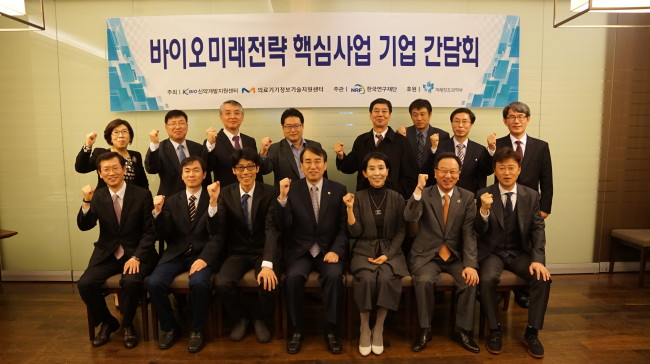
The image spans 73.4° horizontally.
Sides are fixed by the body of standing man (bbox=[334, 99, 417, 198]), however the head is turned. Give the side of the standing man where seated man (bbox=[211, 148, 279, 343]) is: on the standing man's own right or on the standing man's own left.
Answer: on the standing man's own right

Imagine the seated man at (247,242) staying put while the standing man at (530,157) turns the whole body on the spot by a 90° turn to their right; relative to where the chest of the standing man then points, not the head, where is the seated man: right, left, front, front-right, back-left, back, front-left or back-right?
front-left

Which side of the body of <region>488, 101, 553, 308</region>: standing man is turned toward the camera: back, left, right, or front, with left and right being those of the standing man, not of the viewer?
front

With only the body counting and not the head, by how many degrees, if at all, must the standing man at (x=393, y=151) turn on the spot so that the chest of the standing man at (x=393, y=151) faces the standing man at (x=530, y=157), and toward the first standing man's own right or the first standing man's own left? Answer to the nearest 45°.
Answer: approximately 90° to the first standing man's own left

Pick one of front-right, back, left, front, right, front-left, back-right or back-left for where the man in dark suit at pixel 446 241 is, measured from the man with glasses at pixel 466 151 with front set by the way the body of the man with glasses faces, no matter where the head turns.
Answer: front

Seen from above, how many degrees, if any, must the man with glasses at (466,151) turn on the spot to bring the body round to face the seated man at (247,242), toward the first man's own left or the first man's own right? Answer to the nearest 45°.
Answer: approximately 45° to the first man's own right

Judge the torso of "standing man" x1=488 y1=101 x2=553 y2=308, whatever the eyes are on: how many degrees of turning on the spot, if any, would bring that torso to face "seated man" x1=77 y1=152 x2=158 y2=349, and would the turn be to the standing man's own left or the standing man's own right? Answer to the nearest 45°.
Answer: approximately 45° to the standing man's own right

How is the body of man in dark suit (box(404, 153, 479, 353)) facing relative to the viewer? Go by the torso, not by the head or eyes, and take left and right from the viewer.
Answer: facing the viewer

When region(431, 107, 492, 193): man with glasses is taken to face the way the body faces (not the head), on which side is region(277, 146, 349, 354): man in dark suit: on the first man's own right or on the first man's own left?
on the first man's own right

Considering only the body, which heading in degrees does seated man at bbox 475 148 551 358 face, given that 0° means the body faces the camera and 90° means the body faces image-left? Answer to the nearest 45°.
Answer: approximately 0°

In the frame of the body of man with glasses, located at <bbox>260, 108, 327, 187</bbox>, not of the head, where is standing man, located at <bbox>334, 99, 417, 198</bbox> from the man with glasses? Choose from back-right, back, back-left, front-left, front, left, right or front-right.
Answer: left

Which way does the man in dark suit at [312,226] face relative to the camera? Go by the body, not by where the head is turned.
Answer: toward the camera

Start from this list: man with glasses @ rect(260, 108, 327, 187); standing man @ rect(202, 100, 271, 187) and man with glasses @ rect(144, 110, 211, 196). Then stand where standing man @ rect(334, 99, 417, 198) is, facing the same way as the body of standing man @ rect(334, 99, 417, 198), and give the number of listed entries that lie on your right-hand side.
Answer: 3
